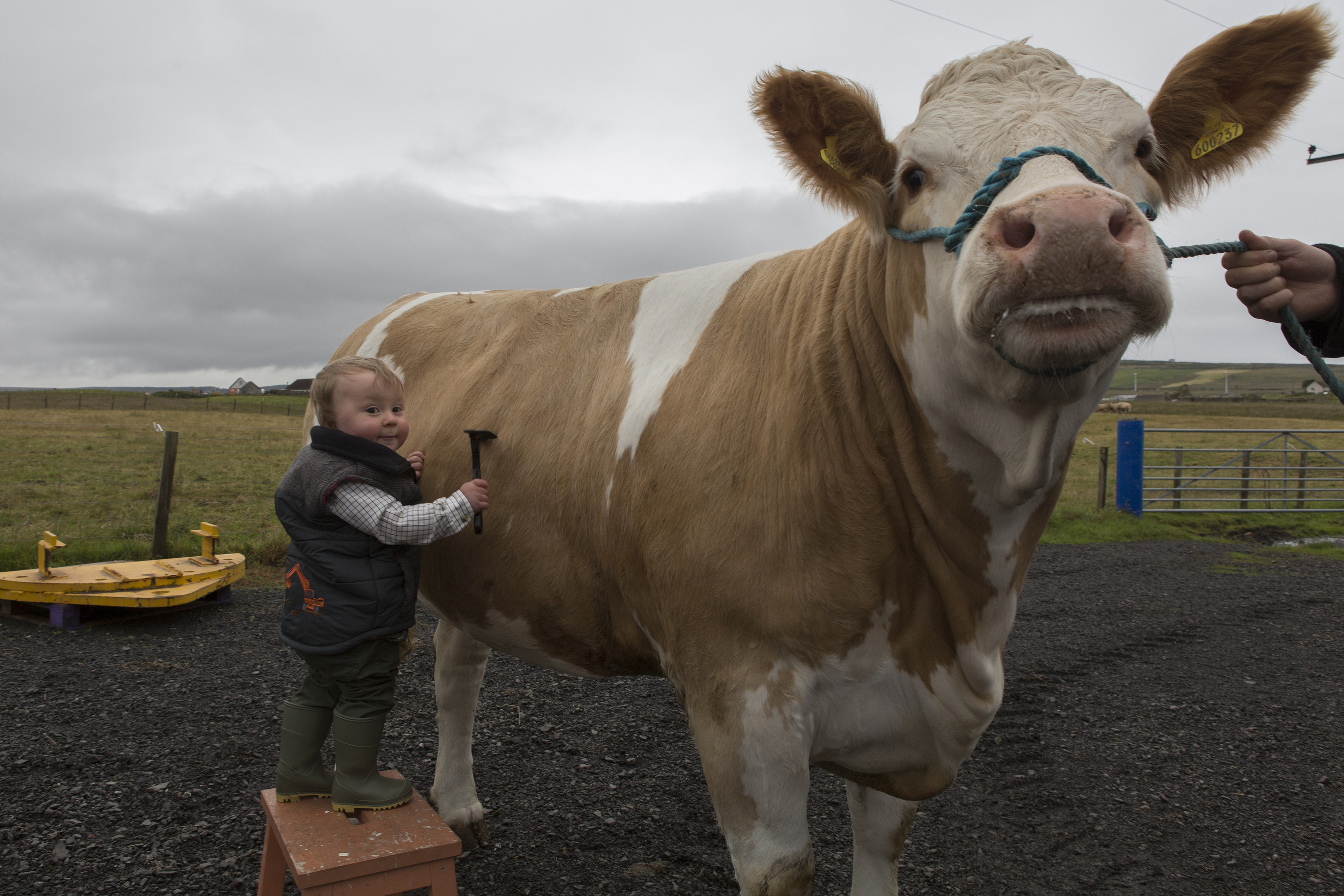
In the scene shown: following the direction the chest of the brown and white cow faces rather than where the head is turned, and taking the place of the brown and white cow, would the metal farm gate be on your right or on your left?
on your left

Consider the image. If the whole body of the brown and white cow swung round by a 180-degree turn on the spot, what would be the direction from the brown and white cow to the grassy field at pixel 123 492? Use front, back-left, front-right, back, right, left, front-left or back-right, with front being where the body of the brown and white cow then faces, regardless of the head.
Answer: front

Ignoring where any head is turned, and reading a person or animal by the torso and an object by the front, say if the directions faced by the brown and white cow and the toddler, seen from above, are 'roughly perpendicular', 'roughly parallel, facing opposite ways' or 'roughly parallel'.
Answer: roughly perpendicular

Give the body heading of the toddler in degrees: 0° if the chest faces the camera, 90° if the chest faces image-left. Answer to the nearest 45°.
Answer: approximately 270°

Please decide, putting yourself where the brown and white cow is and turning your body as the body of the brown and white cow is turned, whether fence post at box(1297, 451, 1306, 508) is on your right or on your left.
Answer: on your left

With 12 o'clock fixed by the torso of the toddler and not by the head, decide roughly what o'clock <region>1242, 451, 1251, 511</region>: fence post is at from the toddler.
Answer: The fence post is roughly at 11 o'clock from the toddler.

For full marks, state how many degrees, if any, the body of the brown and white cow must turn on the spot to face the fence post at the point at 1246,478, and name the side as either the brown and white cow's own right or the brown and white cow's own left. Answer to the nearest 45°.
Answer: approximately 90° to the brown and white cow's own left

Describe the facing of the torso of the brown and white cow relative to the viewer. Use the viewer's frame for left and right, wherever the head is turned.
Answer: facing the viewer and to the right of the viewer

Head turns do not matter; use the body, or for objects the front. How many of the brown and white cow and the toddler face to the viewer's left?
0

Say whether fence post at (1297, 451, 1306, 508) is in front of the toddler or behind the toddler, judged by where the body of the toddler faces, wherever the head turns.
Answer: in front
